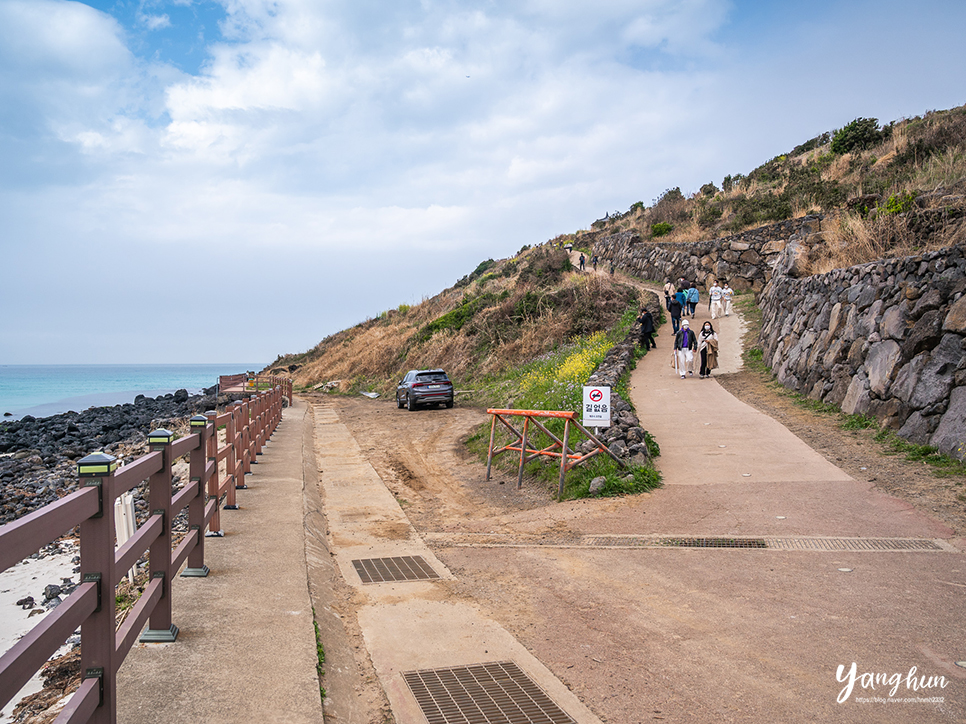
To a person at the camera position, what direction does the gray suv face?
facing away from the viewer and to the left of the viewer

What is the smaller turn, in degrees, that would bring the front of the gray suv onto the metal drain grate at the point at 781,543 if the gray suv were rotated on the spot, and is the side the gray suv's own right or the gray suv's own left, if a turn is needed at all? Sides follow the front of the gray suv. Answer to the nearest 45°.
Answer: approximately 135° to the gray suv's own left

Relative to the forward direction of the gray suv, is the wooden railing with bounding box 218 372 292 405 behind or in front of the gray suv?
in front

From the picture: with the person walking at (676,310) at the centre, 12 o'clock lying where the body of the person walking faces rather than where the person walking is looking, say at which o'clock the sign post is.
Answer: The sign post is roughly at 6 o'clock from the person walking.

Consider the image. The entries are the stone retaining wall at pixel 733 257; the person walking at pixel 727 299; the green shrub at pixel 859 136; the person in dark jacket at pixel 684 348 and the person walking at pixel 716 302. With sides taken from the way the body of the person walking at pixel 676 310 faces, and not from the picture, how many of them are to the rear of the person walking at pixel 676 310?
1

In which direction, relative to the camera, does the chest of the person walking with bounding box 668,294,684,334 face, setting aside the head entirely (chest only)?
away from the camera
